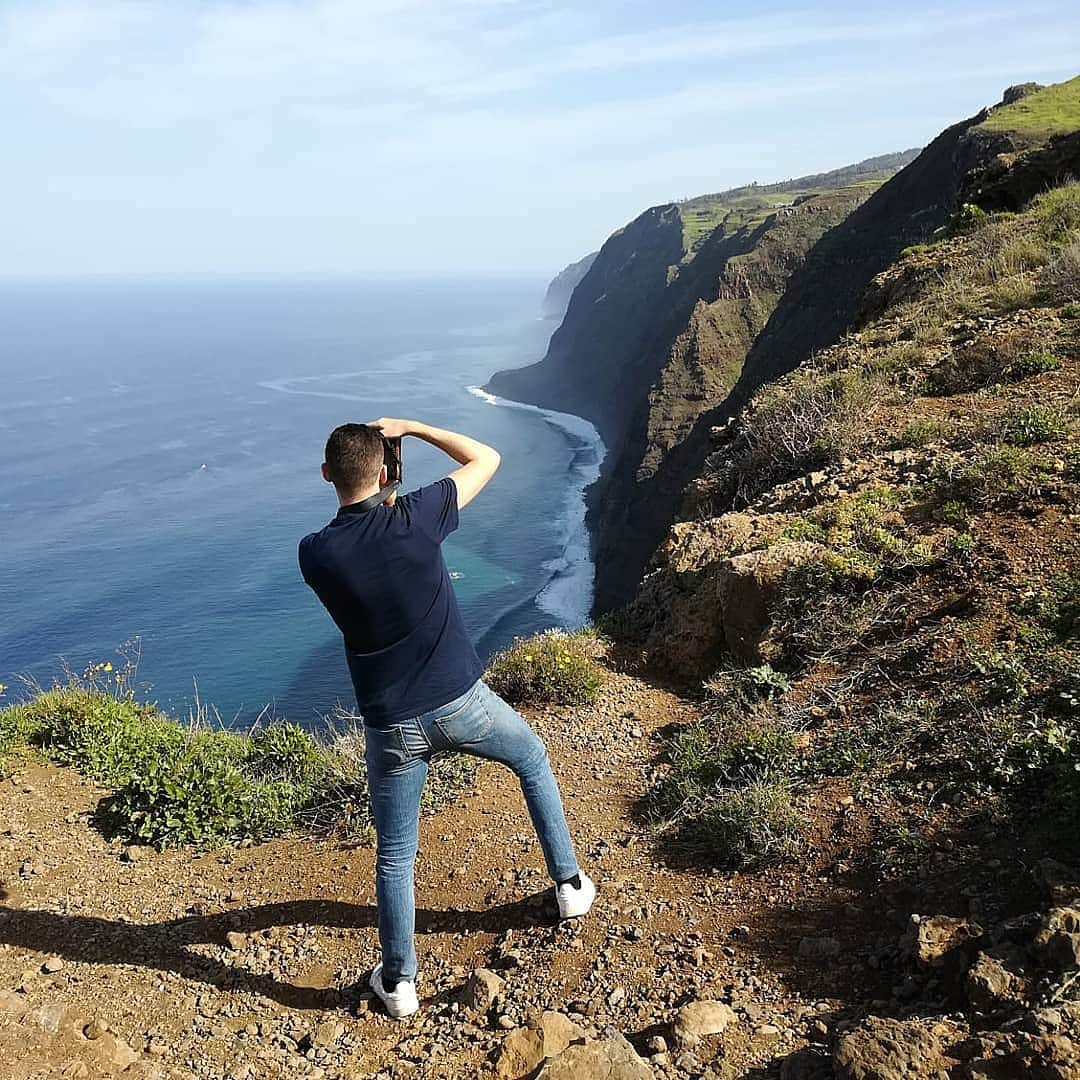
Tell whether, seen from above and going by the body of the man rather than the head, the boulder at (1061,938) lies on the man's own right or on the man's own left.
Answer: on the man's own right

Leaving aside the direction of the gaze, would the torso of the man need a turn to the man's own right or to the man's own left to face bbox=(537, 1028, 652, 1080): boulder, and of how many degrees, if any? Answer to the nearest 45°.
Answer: approximately 135° to the man's own right

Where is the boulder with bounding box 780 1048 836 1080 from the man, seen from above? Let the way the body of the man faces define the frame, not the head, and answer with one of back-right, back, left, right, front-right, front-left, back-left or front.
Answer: back-right

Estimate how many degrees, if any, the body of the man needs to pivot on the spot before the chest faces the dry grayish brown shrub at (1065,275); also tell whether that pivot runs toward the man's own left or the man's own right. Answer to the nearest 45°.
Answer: approximately 45° to the man's own right

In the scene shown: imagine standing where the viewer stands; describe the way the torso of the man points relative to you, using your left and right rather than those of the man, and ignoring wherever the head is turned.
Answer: facing away from the viewer

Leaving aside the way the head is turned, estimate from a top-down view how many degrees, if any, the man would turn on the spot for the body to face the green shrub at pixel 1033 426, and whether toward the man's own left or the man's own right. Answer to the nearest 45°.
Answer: approximately 45° to the man's own right

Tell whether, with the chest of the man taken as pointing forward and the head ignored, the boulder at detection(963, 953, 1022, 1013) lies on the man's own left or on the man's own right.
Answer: on the man's own right

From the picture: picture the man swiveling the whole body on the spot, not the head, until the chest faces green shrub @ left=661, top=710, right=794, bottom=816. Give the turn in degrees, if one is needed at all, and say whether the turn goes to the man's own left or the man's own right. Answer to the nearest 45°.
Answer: approximately 45° to the man's own right

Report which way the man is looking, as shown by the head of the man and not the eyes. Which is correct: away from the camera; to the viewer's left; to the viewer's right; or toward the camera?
away from the camera

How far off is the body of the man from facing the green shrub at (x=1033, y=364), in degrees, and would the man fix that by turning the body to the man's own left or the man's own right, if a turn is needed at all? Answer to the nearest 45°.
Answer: approximately 45° to the man's own right
